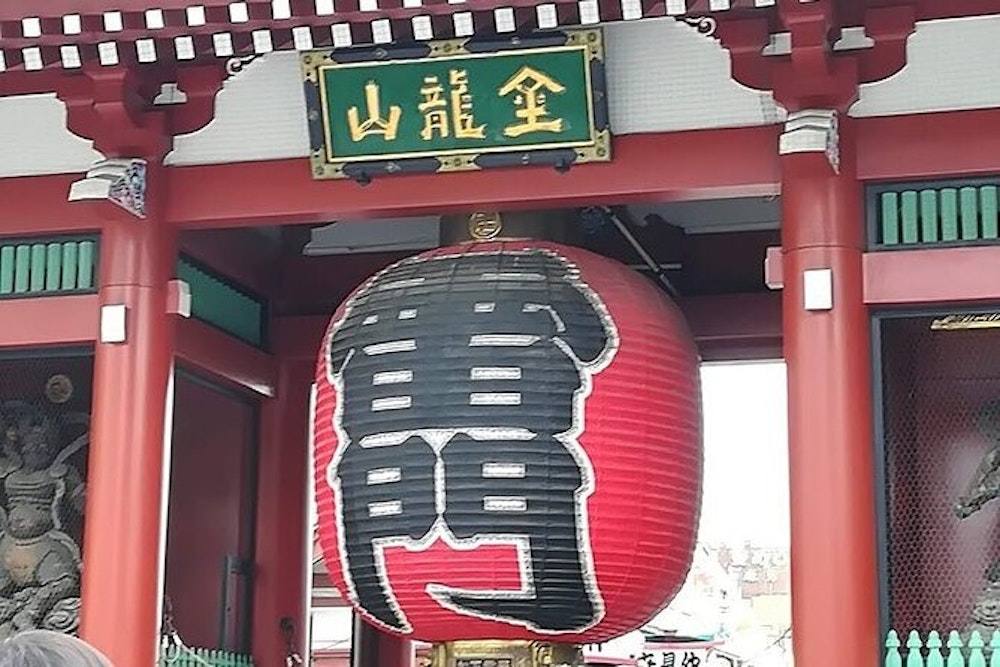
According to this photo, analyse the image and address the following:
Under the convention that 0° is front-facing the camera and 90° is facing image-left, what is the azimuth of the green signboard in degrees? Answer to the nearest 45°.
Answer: approximately 0°

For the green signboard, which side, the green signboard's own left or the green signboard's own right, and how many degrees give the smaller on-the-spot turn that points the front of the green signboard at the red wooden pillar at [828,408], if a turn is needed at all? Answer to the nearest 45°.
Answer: approximately 90° to the green signboard's own left

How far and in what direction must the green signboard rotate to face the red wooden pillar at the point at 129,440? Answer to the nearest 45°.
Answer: approximately 90° to its right
